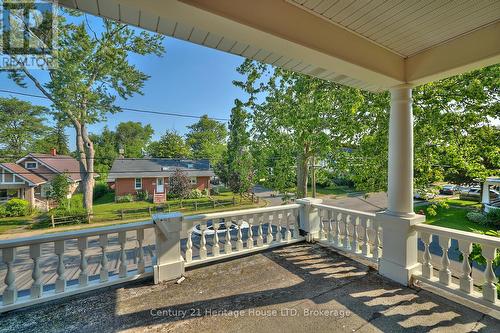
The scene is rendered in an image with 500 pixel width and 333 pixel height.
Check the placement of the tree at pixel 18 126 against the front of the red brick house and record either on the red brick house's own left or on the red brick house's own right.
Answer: on the red brick house's own right

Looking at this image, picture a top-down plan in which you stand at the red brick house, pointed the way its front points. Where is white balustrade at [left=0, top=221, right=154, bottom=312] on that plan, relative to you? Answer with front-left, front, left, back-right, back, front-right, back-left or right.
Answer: front

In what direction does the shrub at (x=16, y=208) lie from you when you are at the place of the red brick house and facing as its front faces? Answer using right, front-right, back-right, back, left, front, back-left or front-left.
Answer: front-right

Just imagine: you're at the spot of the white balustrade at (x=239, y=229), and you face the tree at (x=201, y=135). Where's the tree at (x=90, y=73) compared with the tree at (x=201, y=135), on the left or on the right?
left

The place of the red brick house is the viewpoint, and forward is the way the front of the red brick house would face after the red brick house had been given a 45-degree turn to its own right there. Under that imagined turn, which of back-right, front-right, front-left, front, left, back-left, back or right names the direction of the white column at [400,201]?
front-left

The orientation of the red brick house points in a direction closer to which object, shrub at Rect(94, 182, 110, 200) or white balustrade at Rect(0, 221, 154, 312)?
the white balustrade

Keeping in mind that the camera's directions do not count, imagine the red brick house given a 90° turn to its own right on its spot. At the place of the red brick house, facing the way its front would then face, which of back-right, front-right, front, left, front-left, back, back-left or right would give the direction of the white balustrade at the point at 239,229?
left

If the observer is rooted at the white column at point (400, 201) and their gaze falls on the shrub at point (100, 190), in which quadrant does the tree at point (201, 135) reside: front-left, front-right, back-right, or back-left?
front-right

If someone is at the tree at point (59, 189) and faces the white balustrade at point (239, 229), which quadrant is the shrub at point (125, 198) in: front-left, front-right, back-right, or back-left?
back-left

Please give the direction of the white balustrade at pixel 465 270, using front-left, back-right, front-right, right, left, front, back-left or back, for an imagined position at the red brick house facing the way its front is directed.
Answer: front

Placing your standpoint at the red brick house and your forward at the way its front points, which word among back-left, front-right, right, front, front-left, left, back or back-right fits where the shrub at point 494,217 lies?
front-left

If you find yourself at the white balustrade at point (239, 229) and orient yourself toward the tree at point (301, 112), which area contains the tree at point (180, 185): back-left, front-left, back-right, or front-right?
front-left

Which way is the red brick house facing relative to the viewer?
toward the camera

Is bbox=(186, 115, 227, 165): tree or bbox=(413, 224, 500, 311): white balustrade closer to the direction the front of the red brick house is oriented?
the white balustrade

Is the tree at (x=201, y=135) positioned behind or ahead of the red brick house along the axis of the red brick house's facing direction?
behind
